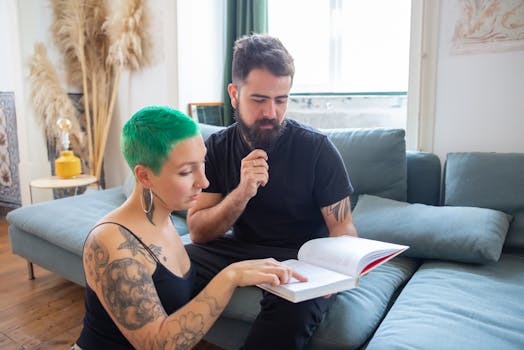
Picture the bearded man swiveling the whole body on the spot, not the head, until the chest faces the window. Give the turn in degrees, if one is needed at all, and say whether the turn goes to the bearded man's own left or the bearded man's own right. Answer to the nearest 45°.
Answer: approximately 180°

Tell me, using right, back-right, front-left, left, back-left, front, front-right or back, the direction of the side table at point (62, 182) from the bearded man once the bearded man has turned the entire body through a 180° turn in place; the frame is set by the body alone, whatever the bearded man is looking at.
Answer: front-left

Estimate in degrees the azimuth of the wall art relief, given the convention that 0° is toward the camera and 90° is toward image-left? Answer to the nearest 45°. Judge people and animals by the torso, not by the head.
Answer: approximately 0°

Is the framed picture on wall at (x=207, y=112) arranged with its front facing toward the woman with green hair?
yes

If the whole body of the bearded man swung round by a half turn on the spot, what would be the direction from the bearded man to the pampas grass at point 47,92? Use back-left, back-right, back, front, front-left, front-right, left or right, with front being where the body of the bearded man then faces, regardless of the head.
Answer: front-left

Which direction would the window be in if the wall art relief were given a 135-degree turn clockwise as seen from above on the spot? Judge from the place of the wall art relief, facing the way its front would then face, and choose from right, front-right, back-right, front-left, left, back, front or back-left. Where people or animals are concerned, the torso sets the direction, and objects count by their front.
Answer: front

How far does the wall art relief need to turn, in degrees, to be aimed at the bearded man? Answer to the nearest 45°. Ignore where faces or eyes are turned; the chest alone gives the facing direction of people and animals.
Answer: approximately 45° to its right

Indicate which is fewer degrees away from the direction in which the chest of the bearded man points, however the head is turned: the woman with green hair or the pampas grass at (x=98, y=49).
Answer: the woman with green hair

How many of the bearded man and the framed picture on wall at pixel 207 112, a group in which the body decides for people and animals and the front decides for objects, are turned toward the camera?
2

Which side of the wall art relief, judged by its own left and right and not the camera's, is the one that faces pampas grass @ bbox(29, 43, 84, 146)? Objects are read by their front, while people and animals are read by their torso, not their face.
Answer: right

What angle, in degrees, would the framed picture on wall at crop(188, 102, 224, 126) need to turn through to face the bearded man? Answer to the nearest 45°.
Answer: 0° — it already faces them

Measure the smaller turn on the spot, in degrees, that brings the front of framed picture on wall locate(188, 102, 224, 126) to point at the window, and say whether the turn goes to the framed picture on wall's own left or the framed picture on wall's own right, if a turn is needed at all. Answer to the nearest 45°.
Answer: approximately 45° to the framed picture on wall's own left
